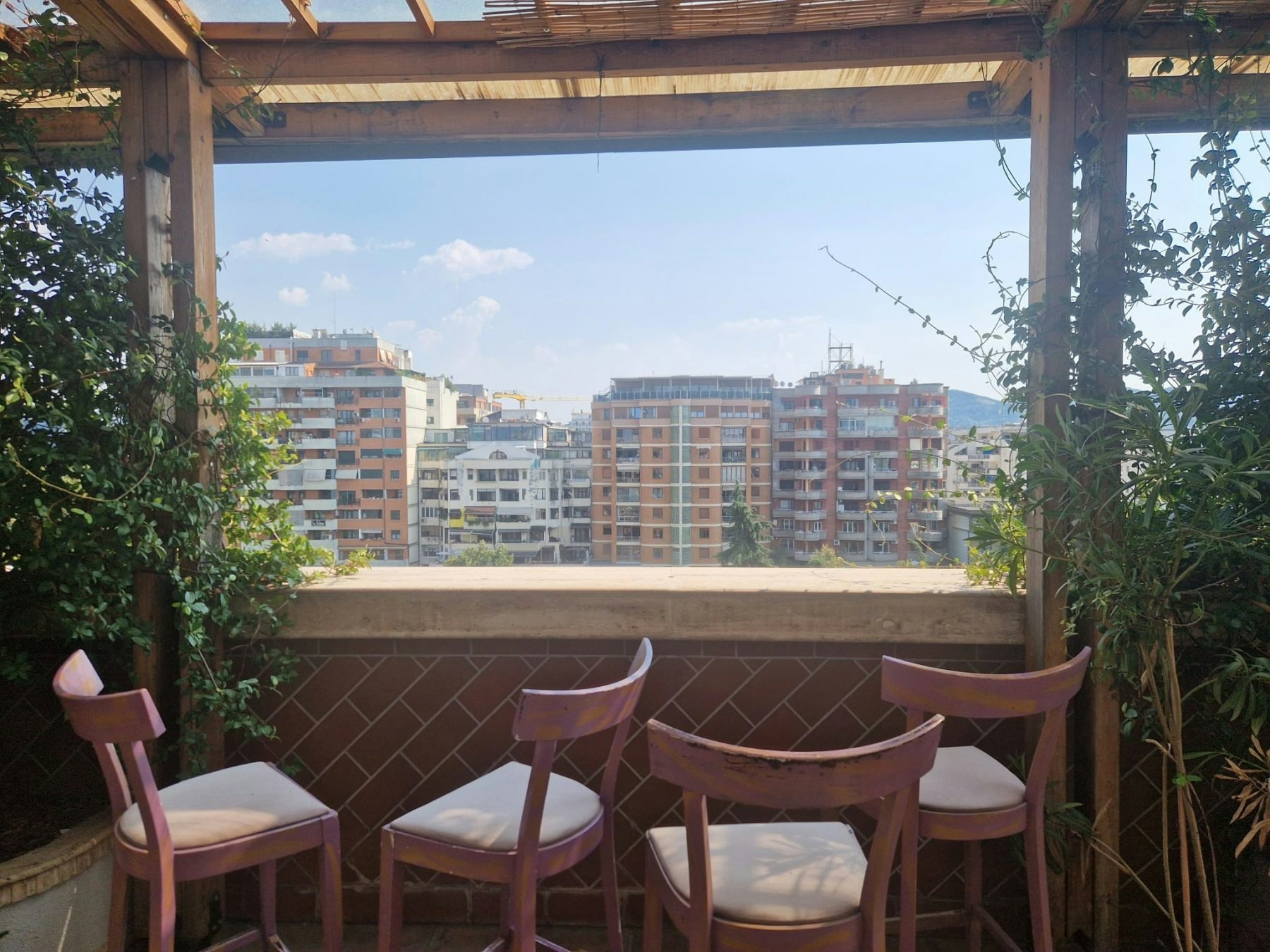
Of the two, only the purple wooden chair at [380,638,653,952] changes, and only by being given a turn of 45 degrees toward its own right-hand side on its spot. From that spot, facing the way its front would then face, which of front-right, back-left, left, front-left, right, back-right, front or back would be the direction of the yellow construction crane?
front

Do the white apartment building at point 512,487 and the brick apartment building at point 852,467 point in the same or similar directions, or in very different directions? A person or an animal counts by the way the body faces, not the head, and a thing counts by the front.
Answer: same or similar directions

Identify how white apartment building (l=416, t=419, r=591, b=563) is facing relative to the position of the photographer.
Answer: facing the viewer

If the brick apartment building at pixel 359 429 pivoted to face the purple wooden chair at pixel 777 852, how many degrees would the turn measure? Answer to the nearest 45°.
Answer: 0° — it already faces it

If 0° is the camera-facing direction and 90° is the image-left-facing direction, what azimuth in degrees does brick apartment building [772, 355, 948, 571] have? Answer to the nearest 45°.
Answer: approximately 0°

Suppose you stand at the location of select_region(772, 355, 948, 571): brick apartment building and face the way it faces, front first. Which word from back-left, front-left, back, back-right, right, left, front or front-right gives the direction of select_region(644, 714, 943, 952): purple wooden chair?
front

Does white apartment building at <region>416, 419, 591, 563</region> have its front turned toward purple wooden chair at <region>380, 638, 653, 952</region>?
yes

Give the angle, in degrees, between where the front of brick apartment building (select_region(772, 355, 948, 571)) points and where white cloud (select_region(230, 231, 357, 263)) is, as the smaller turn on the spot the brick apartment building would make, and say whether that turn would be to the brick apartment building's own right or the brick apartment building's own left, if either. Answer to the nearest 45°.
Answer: approximately 90° to the brick apartment building's own right

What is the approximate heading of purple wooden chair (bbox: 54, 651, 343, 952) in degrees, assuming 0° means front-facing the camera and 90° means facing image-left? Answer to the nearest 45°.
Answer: approximately 225°

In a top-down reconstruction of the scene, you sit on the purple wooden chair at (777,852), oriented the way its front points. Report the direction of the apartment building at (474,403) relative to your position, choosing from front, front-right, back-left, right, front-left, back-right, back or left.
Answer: front-left

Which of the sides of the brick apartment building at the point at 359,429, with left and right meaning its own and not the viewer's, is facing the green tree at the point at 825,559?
left

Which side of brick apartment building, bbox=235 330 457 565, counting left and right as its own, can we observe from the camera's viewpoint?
front

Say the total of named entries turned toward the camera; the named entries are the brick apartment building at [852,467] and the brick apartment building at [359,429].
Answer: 2

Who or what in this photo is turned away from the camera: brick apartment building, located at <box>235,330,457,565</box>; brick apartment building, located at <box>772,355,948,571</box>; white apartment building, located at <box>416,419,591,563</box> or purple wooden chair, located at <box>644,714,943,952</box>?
the purple wooden chair
